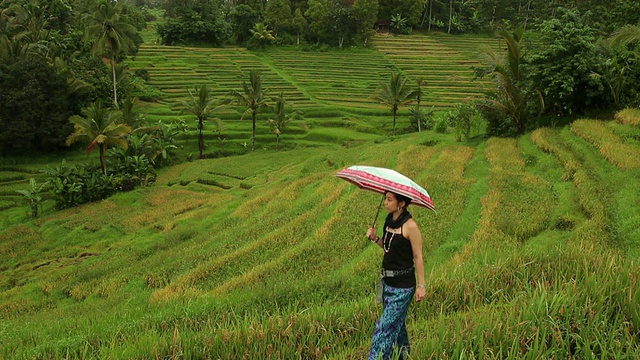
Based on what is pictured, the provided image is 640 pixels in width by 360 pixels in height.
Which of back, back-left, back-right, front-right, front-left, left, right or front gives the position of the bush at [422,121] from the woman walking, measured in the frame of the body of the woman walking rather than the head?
back-right

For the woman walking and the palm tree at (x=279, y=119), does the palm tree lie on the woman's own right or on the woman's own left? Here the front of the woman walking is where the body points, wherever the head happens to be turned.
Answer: on the woman's own right

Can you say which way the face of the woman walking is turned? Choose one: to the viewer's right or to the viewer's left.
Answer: to the viewer's left

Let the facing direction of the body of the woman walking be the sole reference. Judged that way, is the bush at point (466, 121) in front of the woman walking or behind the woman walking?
behind

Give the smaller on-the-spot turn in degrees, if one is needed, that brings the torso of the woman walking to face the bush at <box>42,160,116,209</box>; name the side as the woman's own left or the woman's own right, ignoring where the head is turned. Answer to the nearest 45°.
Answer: approximately 90° to the woman's own right

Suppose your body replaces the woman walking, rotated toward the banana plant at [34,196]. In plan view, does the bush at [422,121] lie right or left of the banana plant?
right

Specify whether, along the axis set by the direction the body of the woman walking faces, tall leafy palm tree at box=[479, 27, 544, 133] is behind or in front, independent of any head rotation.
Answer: behind

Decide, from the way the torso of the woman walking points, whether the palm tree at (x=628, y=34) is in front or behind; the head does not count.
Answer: behind

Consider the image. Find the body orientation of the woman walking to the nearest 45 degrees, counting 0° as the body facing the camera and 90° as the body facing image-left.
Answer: approximately 45°

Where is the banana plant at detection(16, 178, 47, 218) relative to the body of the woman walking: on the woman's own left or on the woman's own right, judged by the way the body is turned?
on the woman's own right
